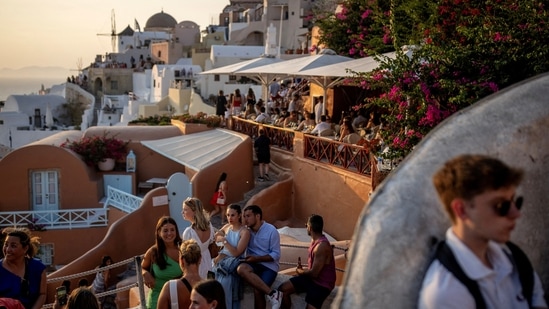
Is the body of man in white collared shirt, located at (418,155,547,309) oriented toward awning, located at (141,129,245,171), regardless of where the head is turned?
no

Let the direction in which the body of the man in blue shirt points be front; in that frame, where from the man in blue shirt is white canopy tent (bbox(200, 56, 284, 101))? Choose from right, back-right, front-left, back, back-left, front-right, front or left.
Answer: back-right

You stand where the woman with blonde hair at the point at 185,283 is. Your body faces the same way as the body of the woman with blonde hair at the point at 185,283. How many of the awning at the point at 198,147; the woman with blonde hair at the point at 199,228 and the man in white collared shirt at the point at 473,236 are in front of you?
2

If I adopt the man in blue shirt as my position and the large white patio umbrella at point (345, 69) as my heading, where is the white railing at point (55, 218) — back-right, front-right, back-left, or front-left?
front-left

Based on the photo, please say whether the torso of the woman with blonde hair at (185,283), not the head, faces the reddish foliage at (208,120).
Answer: yes

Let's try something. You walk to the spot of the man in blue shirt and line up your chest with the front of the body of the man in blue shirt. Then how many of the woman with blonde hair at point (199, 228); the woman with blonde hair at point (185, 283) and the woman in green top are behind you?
0

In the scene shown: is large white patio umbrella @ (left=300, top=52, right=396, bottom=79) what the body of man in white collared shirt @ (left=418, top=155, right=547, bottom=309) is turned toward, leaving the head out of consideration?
no

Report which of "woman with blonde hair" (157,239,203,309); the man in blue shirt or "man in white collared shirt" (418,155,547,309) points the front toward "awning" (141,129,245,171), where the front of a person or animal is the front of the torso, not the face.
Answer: the woman with blonde hair

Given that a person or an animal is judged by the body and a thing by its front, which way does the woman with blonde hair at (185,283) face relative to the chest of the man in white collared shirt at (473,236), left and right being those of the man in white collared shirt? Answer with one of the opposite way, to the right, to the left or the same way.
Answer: the opposite way

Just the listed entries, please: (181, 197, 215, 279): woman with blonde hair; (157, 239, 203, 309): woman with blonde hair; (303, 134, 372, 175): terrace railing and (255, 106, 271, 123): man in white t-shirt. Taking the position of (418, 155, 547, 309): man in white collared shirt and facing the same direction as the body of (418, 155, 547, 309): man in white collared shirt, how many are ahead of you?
0

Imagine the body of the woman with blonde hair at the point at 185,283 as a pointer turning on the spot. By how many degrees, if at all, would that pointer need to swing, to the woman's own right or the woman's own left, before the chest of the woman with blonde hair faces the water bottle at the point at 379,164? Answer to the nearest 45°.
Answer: approximately 45° to the woman's own right

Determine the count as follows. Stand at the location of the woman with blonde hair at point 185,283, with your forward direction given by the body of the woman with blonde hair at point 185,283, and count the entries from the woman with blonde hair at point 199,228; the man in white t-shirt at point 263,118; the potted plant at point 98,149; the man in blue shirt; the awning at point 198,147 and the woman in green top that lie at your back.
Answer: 0

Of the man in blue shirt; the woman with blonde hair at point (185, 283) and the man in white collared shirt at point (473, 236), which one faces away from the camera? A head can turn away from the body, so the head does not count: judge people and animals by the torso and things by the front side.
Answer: the woman with blonde hair

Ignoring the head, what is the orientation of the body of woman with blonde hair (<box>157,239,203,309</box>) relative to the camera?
away from the camera

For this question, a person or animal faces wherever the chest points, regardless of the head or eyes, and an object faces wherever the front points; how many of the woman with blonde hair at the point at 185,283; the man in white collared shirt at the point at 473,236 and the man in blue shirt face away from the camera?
1

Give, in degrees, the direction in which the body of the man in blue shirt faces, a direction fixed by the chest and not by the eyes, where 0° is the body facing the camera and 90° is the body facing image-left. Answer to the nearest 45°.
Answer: approximately 45°

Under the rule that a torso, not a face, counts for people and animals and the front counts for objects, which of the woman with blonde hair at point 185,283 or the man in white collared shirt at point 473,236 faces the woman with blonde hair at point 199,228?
the woman with blonde hair at point 185,283
